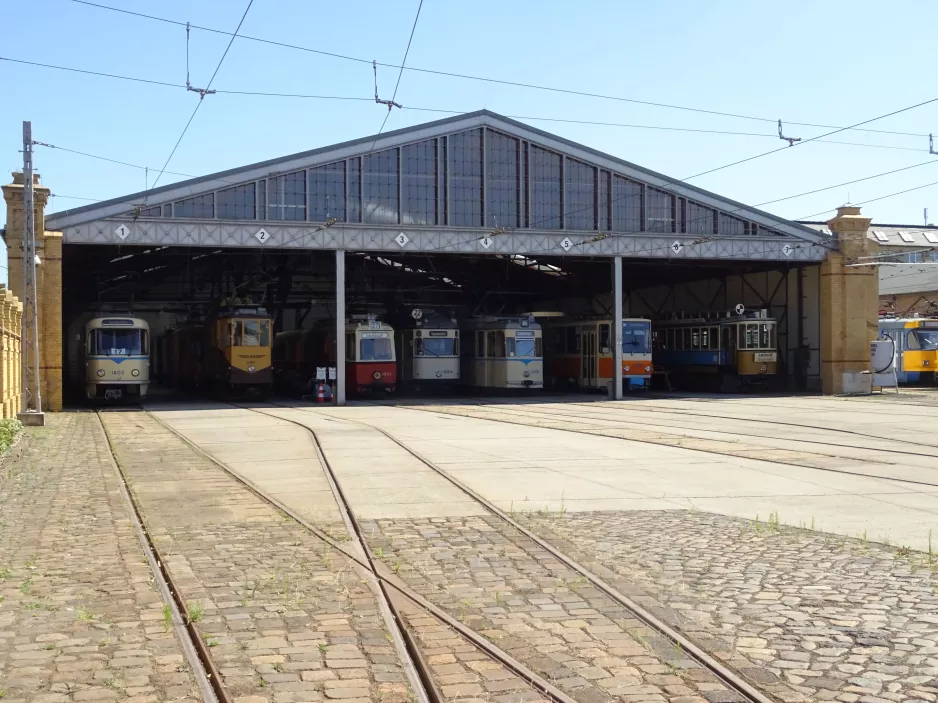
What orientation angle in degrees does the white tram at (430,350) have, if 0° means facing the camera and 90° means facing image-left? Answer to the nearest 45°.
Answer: approximately 0°

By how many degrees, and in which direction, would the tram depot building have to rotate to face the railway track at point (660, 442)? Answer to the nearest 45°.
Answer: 0° — it already faces it

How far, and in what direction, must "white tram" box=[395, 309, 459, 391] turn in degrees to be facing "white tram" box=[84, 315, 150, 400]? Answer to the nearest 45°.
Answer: approximately 45° to its right

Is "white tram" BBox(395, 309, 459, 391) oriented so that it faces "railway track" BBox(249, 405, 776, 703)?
yes

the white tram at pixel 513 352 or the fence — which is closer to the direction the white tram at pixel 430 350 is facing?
the fence

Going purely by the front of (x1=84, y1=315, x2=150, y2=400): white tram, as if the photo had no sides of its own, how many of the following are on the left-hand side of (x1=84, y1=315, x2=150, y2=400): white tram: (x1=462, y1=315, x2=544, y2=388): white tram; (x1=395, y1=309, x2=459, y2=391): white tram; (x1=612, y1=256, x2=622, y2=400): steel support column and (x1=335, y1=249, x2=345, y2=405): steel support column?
4

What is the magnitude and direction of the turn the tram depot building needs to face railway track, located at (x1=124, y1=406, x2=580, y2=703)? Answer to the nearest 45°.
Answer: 0° — it already faces it

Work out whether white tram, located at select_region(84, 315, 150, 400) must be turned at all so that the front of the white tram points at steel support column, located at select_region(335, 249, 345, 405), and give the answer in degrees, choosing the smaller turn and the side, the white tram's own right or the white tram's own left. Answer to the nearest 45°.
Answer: approximately 90° to the white tram's own left

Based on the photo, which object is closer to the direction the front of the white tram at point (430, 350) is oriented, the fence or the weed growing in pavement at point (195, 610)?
the weed growing in pavement

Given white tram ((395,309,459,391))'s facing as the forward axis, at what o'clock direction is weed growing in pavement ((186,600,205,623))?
The weed growing in pavement is roughly at 12 o'clock from the white tram.

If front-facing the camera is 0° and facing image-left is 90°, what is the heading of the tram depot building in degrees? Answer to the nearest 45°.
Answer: approximately 0°
